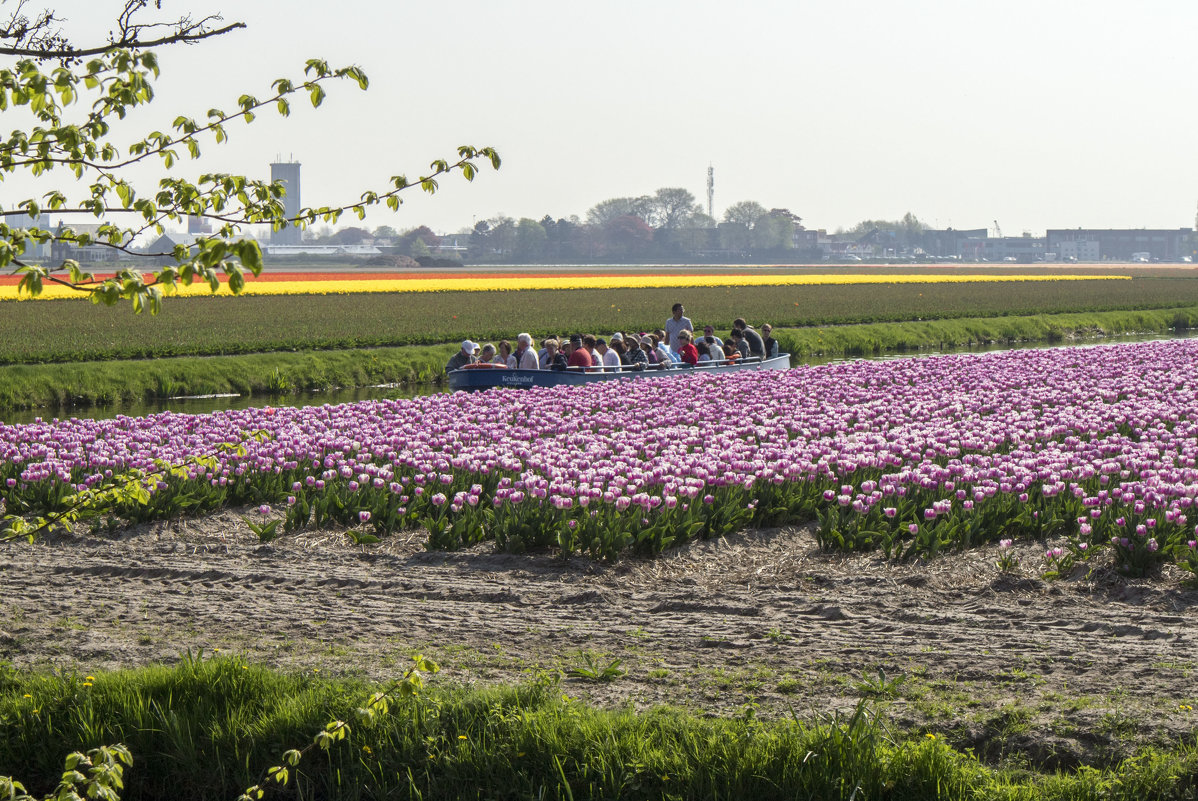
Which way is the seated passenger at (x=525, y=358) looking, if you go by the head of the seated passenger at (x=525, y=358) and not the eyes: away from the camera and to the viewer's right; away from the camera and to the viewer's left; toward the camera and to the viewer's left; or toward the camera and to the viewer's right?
toward the camera and to the viewer's left

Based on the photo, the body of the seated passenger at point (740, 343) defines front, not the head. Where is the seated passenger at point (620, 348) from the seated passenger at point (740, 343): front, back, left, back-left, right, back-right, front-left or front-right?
front-left

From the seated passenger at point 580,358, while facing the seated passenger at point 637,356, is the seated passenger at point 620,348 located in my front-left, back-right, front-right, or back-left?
front-left

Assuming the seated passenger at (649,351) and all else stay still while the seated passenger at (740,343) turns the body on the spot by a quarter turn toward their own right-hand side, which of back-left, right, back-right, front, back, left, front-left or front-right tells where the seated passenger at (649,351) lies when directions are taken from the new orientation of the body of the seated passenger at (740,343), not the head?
back-left

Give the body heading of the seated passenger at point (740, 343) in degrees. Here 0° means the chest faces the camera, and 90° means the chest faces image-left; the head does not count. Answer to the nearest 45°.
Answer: approximately 90°
